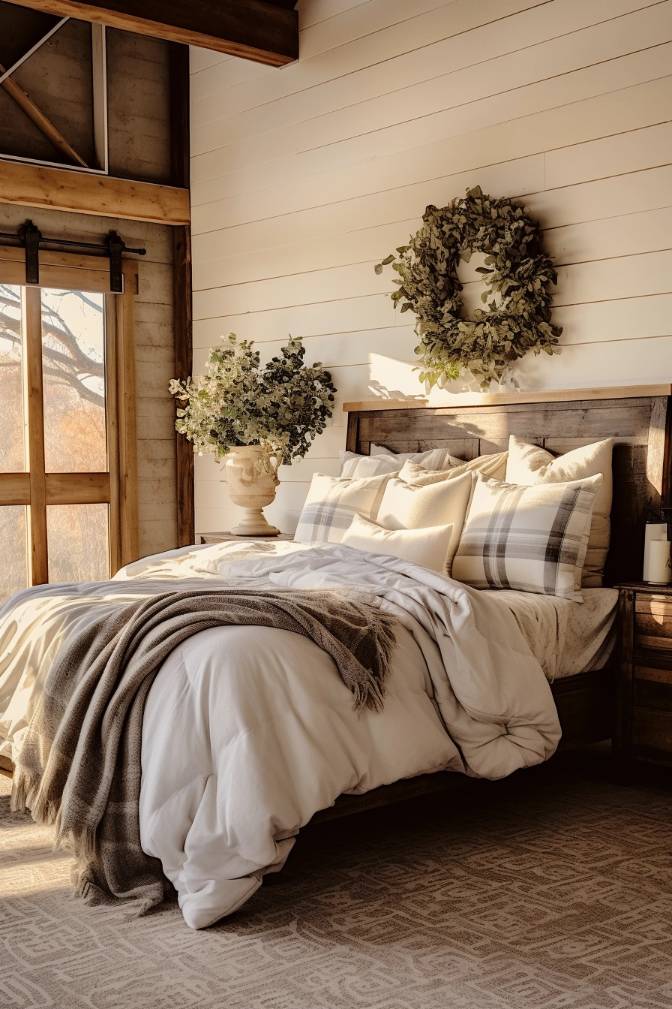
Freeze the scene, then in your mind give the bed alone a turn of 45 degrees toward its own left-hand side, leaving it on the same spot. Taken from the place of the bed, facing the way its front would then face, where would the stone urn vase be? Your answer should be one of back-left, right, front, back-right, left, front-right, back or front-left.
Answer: back

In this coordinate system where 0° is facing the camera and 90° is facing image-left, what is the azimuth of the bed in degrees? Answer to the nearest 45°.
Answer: approximately 45°

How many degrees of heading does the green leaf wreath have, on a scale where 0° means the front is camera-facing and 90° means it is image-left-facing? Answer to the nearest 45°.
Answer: approximately 45°

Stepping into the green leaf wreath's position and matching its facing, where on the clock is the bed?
The bed is roughly at 11 o'clock from the green leaf wreath.

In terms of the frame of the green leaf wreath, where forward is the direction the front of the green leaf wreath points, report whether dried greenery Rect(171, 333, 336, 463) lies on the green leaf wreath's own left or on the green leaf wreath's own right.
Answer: on the green leaf wreath's own right

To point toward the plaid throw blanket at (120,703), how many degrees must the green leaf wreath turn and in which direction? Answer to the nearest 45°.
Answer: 0° — it already faces it
